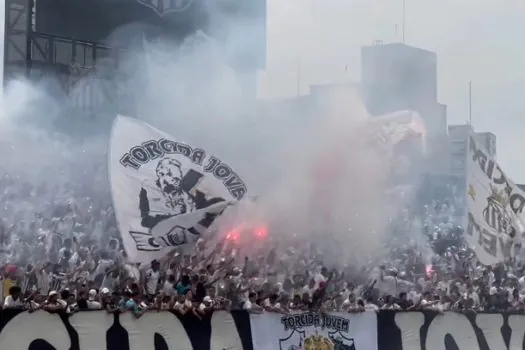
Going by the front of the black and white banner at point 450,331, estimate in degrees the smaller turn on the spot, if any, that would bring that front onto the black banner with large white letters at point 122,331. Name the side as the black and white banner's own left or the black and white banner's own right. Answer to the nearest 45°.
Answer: approximately 45° to the black and white banner's own right

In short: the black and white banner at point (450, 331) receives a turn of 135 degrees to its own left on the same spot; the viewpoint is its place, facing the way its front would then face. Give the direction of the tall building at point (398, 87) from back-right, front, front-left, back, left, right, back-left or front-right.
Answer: front-left

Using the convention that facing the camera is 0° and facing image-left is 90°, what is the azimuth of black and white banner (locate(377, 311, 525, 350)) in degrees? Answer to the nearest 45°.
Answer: approximately 0°
